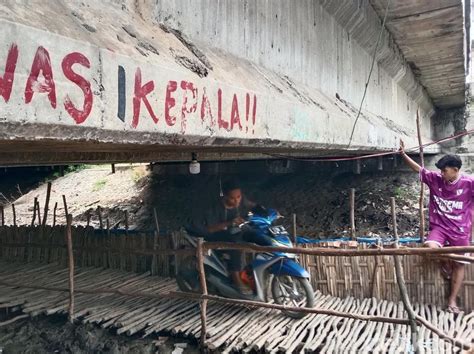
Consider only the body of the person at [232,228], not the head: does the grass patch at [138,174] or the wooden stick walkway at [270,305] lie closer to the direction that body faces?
the wooden stick walkway

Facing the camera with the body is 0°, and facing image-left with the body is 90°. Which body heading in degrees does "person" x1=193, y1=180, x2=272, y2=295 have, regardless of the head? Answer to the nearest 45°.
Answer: approximately 315°

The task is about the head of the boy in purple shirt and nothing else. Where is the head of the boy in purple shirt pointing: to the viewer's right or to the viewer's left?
to the viewer's left

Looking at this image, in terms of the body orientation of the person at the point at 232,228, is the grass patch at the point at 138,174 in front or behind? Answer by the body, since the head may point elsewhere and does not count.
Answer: behind

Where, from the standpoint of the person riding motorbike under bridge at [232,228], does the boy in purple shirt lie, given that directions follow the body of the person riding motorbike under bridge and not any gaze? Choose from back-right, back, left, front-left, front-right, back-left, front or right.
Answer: front-left

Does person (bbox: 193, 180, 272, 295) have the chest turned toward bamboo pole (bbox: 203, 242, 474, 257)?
yes

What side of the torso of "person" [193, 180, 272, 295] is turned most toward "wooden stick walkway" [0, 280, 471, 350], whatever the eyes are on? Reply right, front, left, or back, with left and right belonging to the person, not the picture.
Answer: front

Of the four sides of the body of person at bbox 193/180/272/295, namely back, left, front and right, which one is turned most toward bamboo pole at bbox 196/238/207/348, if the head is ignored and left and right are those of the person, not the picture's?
right
